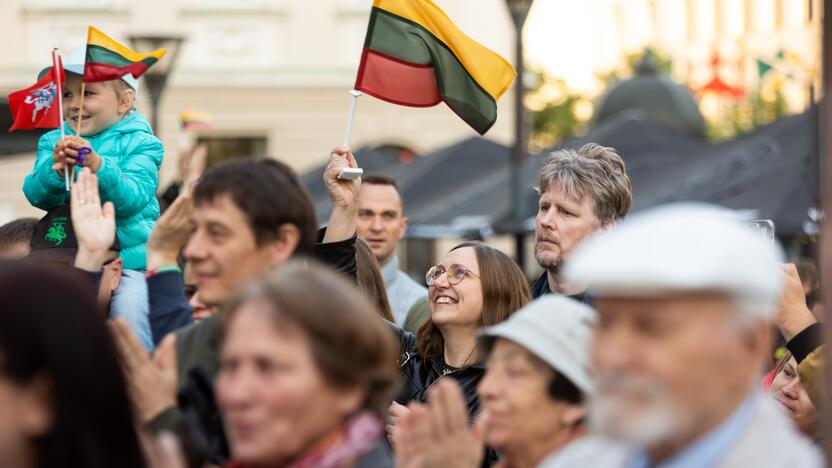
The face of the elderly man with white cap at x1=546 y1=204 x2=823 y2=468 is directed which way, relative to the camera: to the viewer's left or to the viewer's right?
to the viewer's left

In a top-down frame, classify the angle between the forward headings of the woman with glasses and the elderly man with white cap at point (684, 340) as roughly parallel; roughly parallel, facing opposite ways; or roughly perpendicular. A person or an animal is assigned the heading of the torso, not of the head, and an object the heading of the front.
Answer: roughly parallel

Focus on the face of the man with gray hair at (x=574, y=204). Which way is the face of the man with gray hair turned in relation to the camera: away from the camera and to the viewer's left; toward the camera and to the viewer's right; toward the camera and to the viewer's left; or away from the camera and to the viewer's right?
toward the camera and to the viewer's left

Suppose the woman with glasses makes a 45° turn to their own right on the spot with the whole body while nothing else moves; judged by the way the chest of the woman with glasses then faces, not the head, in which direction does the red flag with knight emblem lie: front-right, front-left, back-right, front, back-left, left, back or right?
front

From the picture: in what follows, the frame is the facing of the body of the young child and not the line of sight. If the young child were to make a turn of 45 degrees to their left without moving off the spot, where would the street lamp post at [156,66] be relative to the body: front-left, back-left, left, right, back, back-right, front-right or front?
back

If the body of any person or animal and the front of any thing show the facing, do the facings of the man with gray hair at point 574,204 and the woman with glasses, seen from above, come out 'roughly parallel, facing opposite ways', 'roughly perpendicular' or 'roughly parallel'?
roughly parallel

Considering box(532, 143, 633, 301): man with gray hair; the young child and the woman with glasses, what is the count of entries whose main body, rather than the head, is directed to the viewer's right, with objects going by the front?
0

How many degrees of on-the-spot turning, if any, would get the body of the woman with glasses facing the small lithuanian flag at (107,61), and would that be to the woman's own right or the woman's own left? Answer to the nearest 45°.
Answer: approximately 45° to the woman's own right

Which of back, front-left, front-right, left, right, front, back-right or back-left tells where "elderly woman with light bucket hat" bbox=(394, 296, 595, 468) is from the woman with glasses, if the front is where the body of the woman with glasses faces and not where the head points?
front-left

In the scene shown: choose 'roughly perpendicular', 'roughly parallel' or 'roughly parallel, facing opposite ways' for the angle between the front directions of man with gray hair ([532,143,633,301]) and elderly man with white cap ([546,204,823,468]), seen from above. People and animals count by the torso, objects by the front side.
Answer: roughly parallel

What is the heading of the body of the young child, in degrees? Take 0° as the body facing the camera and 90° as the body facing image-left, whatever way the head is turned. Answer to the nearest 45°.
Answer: approximately 45°

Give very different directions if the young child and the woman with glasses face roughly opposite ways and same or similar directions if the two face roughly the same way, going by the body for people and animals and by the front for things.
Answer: same or similar directions

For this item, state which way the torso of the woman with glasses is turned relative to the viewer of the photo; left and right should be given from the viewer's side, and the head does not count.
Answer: facing the viewer and to the left of the viewer

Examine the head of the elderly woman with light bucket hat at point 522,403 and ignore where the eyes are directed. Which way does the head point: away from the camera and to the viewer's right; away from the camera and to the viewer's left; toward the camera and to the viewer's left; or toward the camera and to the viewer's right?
toward the camera and to the viewer's left
